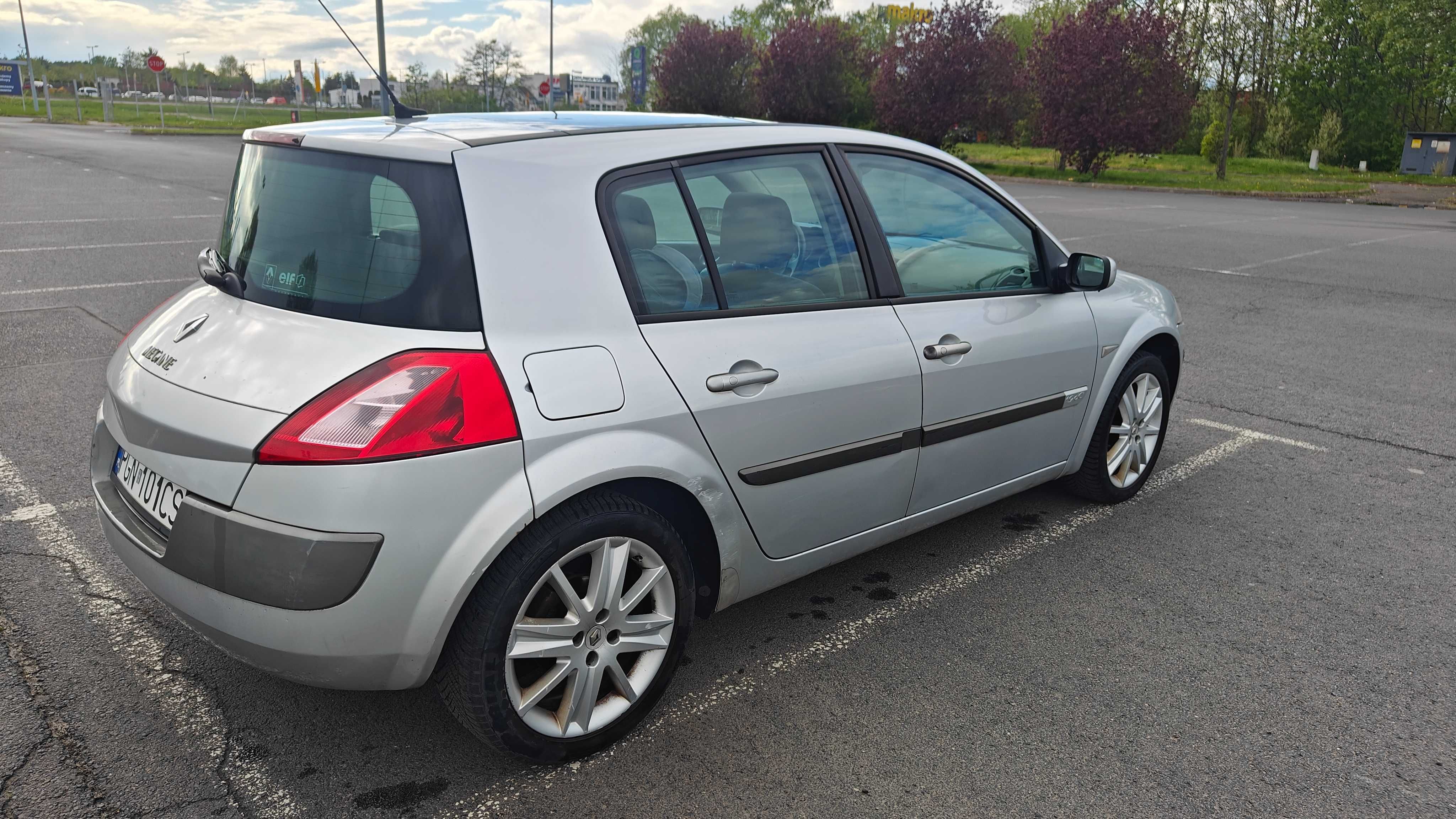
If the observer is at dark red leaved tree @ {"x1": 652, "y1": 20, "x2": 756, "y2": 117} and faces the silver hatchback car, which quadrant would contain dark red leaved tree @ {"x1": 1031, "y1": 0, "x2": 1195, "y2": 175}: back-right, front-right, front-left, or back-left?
front-left

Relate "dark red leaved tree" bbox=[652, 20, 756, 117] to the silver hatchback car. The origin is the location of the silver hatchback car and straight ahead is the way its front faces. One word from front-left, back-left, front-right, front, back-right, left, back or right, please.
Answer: front-left

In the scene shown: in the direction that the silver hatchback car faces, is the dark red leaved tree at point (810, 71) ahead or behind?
ahead

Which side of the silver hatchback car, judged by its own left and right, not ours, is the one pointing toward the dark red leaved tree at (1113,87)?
front

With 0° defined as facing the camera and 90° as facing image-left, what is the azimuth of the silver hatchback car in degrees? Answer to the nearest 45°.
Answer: approximately 225°

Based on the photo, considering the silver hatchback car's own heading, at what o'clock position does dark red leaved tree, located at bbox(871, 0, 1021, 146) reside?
The dark red leaved tree is roughly at 11 o'clock from the silver hatchback car.
